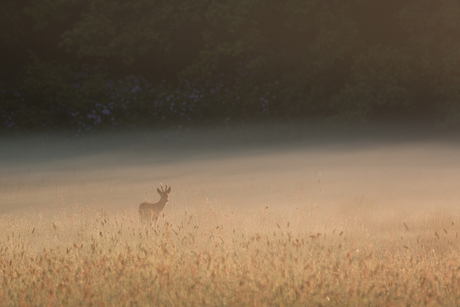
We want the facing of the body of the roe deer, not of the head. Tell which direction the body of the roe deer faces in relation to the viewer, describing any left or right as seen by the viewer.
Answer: facing away from the viewer and to the right of the viewer
